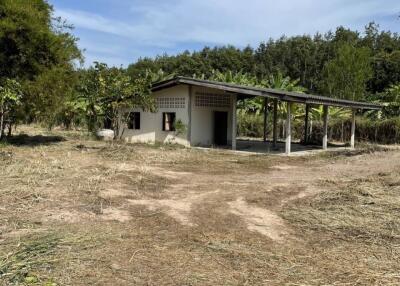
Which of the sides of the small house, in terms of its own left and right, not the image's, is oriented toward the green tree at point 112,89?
right

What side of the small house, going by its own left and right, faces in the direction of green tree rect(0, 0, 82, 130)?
right

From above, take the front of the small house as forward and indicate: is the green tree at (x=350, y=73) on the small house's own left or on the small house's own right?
on the small house's own left

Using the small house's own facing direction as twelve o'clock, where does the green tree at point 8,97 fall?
The green tree is roughly at 3 o'clock from the small house.
